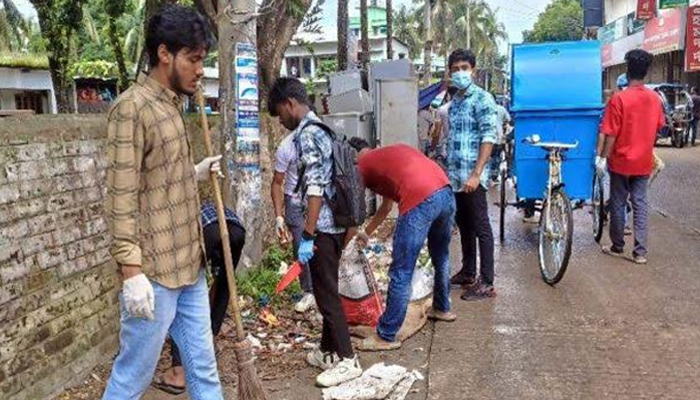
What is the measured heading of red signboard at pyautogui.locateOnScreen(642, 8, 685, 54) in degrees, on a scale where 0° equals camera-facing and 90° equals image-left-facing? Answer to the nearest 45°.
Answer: approximately 45°

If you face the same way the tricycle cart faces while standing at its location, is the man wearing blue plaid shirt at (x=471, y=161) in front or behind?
in front

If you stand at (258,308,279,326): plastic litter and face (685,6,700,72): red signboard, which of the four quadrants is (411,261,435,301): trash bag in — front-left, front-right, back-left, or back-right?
front-right

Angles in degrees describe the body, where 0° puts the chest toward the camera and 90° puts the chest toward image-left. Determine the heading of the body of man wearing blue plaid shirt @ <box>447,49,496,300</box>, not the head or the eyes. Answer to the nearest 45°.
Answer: approximately 45°

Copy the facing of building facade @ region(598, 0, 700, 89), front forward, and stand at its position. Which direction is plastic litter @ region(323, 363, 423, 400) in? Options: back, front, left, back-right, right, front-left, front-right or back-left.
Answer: front-left

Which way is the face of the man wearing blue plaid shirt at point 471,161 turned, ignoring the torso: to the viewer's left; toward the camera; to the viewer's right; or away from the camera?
toward the camera

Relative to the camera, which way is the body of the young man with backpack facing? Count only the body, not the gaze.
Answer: to the viewer's left

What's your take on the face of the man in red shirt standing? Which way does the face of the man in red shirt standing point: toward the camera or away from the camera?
away from the camera

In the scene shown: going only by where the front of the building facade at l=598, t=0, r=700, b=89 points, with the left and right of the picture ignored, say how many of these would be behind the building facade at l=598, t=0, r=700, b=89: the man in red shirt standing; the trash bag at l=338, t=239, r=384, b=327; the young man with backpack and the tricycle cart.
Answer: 0

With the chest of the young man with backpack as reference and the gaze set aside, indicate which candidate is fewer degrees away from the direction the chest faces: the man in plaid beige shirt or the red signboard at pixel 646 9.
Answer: the man in plaid beige shirt

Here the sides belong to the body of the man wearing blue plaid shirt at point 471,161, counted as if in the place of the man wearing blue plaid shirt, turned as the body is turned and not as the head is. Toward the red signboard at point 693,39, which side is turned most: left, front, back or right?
back

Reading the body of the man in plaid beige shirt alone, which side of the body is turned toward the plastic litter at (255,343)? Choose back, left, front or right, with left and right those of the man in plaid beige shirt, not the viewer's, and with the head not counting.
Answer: left

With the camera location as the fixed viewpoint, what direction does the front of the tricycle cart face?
facing the viewer
